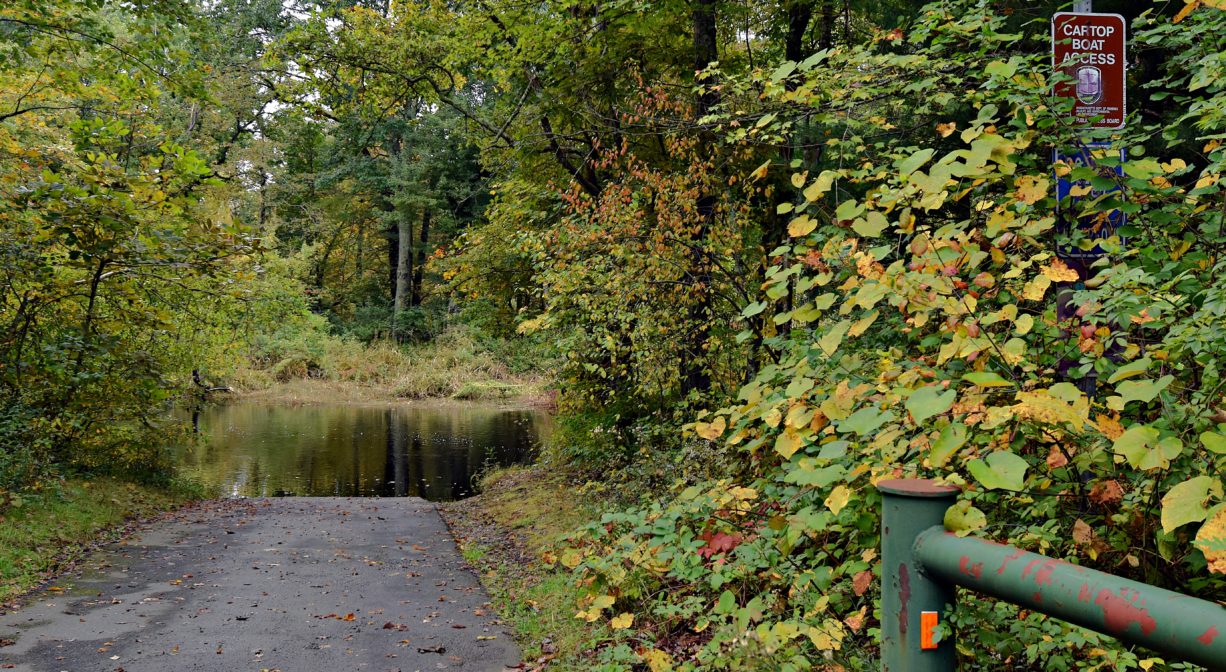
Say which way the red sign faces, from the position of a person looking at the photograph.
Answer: facing the viewer

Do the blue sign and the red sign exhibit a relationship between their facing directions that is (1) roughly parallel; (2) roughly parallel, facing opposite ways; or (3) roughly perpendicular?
roughly parallel

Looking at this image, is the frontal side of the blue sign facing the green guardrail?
yes

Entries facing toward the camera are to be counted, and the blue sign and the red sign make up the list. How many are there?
2

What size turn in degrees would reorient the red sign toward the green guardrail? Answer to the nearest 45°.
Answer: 0° — it already faces it

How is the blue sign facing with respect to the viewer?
toward the camera
